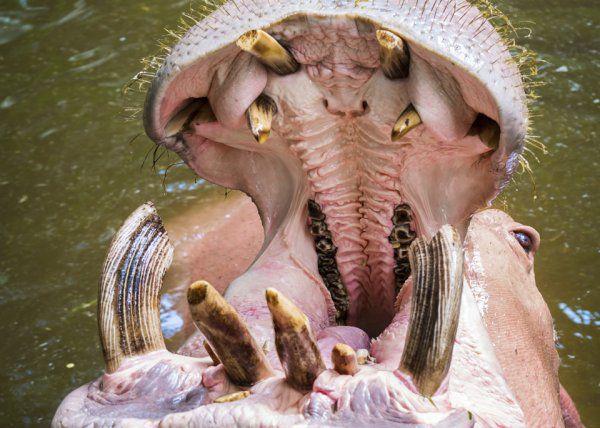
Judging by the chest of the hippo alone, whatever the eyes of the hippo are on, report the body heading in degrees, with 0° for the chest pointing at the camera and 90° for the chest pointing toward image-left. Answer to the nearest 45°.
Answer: approximately 0°
